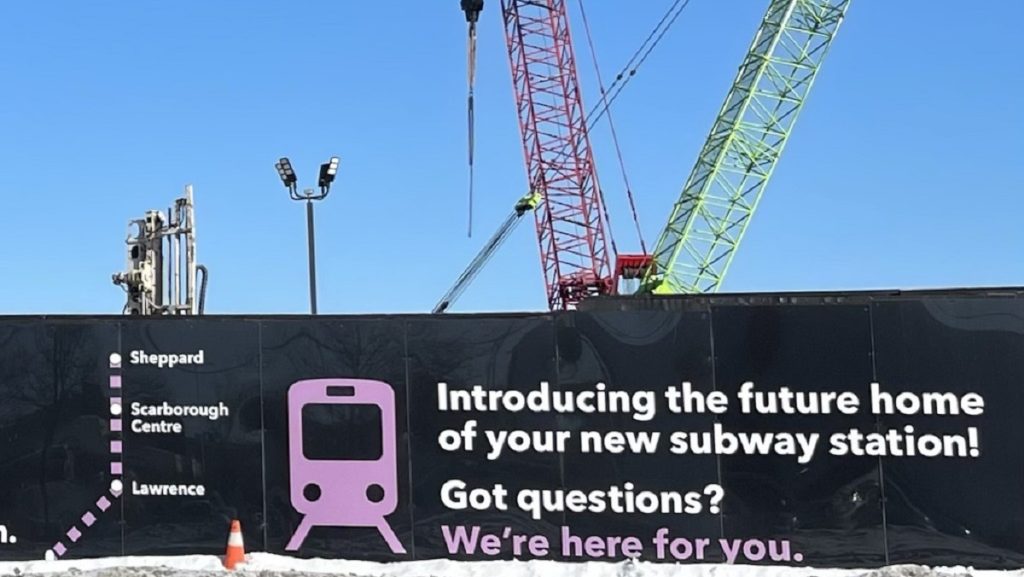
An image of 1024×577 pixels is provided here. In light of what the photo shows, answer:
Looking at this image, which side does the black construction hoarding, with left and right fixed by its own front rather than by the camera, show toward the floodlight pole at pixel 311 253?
back

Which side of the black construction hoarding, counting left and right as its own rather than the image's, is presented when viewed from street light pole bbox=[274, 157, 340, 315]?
back

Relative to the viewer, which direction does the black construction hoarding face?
toward the camera
